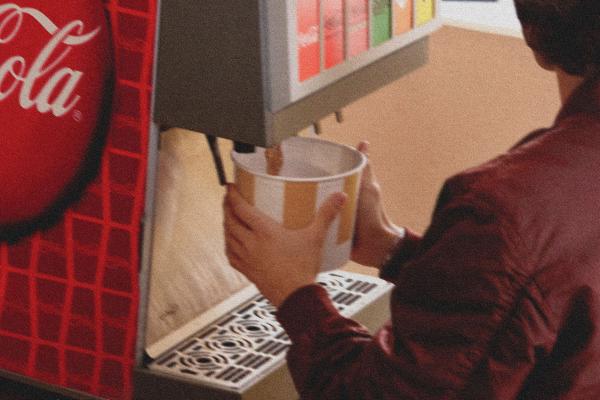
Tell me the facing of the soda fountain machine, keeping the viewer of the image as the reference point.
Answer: facing the viewer and to the right of the viewer
